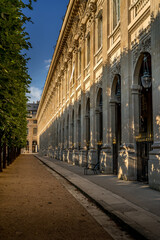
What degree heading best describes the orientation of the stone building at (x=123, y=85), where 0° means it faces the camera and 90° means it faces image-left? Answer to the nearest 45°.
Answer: approximately 90°
